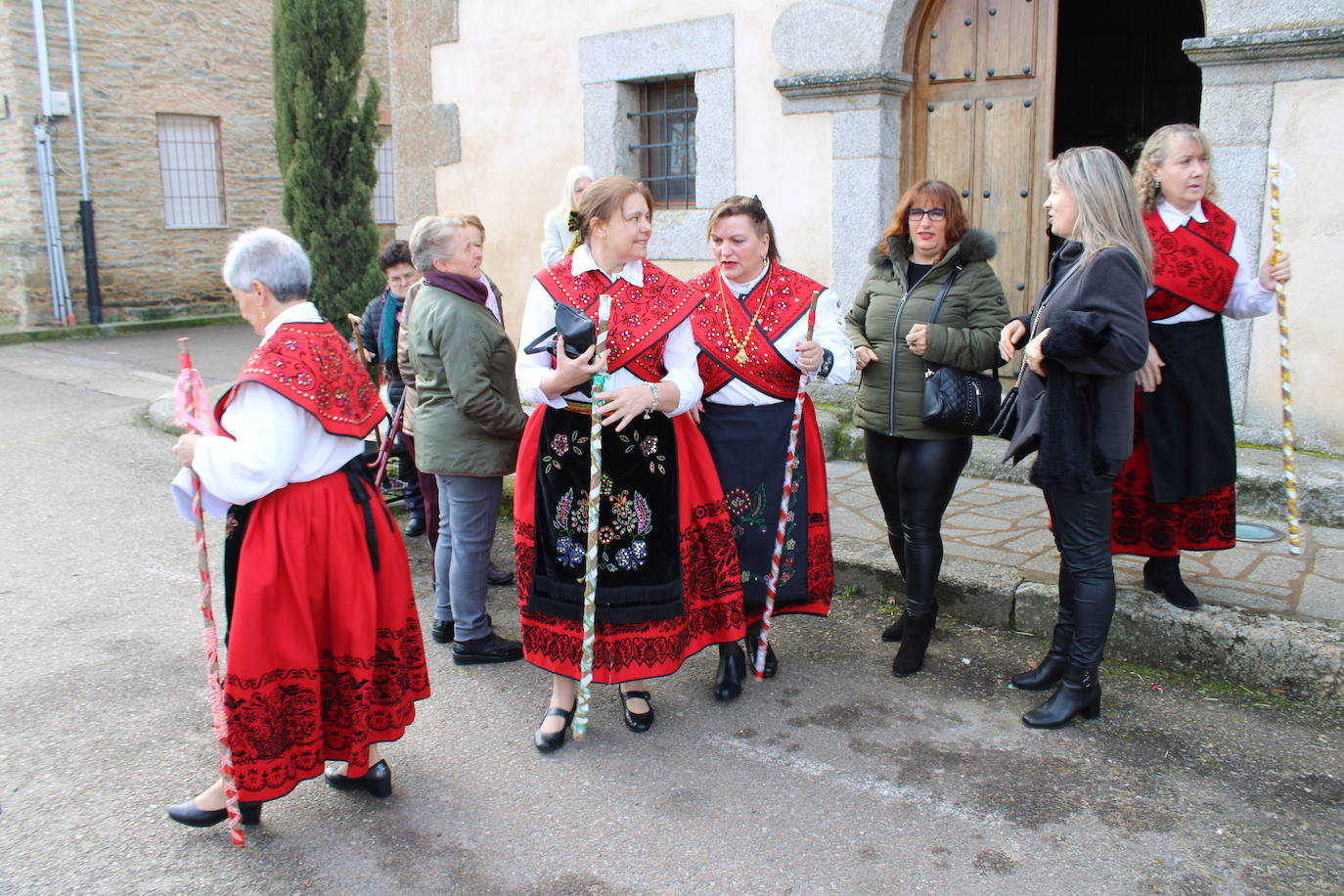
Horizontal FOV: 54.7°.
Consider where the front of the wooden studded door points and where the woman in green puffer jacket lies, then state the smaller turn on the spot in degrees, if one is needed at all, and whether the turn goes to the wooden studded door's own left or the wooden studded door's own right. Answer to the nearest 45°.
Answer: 0° — it already faces them

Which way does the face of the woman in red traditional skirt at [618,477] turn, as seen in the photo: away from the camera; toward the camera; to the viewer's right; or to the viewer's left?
to the viewer's right

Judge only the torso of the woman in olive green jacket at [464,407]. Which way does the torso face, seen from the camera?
to the viewer's right

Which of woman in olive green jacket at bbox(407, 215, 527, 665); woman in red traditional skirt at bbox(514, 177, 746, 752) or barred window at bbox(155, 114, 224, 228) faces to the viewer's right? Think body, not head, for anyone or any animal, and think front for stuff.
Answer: the woman in olive green jacket

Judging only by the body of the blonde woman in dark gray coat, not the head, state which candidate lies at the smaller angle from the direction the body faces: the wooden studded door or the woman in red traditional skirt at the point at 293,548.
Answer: the woman in red traditional skirt

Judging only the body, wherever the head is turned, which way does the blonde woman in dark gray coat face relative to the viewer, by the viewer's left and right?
facing to the left of the viewer

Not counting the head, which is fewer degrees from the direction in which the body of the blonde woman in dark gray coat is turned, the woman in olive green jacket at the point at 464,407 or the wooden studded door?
the woman in olive green jacket

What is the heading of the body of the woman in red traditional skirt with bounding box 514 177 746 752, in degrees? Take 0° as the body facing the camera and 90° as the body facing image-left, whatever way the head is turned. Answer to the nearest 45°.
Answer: approximately 0°

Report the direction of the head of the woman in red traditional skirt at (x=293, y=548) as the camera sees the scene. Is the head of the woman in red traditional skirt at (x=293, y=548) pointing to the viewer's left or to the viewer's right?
to the viewer's left

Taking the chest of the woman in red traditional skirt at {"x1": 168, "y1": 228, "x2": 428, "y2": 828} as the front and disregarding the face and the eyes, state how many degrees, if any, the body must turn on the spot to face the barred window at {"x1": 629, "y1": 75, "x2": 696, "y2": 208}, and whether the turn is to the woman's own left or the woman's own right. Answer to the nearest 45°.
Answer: approximately 135° to the woman's own right
